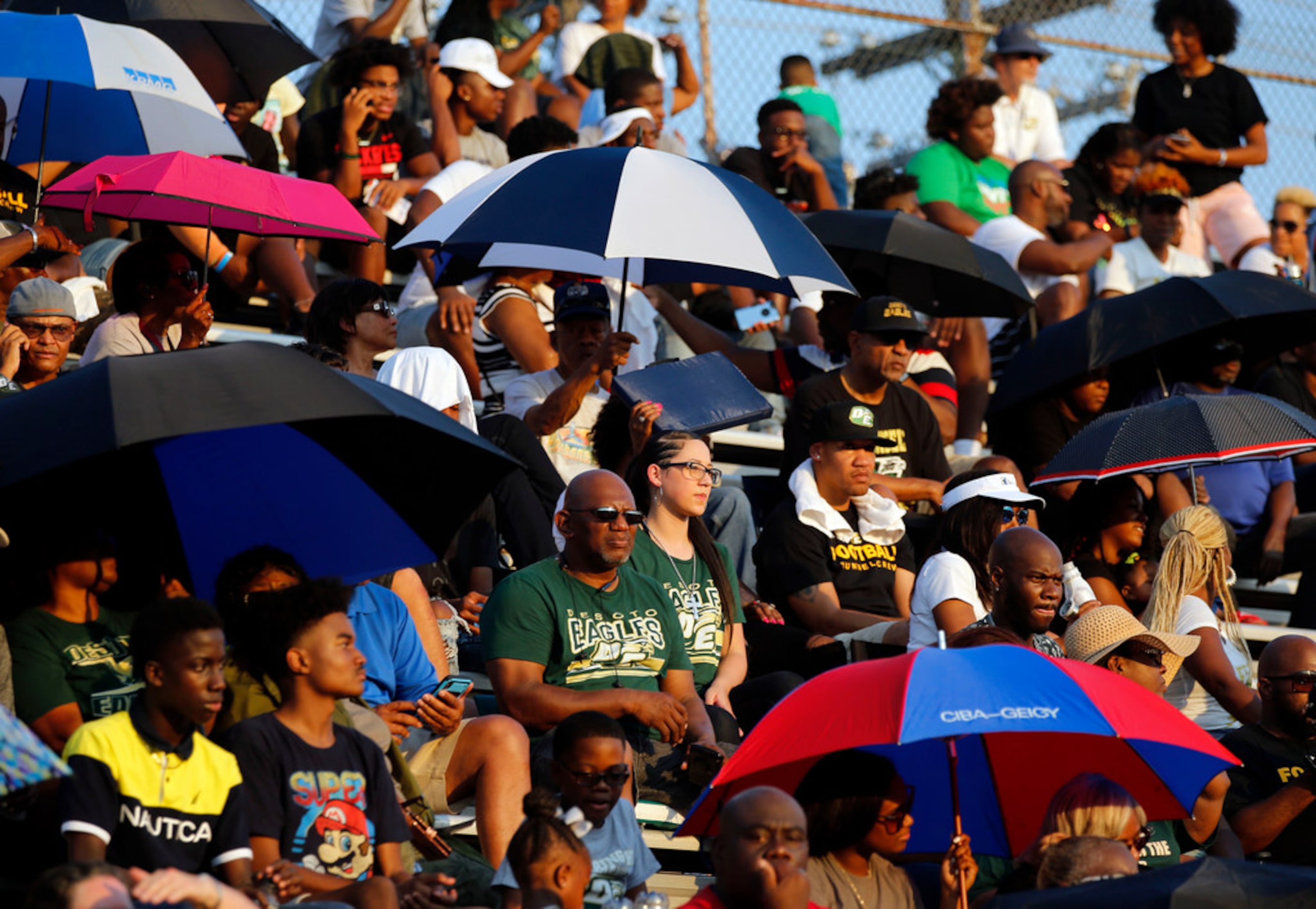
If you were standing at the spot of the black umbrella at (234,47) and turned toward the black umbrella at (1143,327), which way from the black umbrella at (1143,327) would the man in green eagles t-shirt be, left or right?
right

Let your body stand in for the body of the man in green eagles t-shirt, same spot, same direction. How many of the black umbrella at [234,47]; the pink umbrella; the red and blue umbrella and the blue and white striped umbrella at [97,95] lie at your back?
3

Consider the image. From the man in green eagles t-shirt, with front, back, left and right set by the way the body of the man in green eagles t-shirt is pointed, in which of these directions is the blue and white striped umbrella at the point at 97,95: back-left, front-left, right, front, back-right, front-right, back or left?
back

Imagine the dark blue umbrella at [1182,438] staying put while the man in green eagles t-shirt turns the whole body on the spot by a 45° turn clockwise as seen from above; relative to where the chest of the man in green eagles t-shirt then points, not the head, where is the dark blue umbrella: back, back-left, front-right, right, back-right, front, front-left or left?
back-left

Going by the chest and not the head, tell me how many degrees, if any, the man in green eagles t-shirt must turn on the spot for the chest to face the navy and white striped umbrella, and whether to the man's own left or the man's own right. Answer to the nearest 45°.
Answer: approximately 135° to the man's own left

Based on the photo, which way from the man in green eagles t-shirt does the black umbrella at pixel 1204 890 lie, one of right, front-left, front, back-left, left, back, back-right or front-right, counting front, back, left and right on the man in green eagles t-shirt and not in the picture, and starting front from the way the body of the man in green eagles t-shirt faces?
front

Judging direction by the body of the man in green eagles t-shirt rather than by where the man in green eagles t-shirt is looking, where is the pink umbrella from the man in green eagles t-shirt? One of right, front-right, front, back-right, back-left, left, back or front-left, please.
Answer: back

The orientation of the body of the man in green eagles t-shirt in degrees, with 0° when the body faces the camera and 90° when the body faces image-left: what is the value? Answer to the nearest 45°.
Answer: approximately 315°

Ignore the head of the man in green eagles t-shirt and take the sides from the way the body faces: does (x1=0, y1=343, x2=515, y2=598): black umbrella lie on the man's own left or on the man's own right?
on the man's own right

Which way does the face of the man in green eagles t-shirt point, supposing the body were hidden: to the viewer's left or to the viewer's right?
to the viewer's right

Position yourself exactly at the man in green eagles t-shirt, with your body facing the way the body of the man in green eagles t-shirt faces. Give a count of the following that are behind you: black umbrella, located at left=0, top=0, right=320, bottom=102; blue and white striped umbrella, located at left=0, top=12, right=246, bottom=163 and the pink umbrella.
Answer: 3

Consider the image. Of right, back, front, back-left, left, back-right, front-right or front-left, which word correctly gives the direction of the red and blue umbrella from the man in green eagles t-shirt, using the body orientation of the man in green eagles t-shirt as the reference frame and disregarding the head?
front
